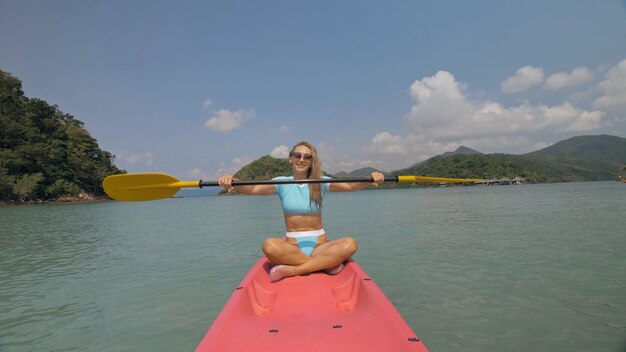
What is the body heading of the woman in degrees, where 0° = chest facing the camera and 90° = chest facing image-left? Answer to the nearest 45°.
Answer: approximately 0°
